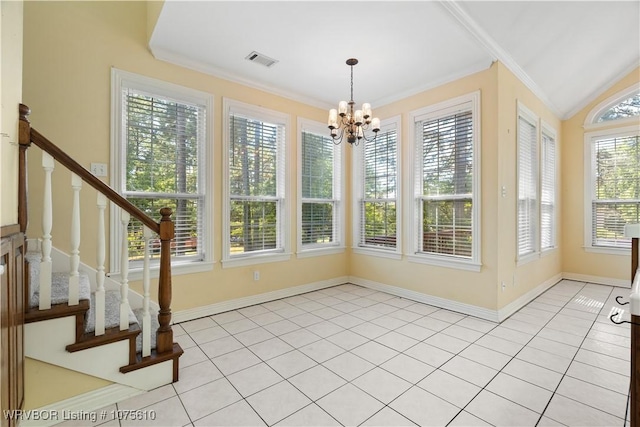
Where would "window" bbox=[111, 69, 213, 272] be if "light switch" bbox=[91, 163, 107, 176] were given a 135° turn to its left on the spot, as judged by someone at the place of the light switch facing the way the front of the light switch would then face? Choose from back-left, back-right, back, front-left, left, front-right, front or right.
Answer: front-right

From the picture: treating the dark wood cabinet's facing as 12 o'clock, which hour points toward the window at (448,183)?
The window is roughly at 11 o'clock from the dark wood cabinet.

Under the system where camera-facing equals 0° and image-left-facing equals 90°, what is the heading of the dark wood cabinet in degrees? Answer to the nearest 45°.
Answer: approximately 315°

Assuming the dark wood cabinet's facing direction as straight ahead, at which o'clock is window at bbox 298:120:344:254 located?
The window is roughly at 10 o'clock from the dark wood cabinet.

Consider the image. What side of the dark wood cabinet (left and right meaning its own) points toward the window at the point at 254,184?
left
